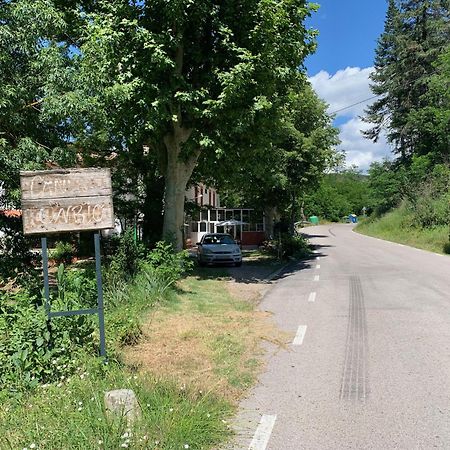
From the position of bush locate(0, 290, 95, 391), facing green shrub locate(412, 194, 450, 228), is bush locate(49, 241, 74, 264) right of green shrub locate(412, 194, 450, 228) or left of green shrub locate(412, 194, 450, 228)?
left

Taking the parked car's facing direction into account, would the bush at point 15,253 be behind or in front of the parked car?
in front

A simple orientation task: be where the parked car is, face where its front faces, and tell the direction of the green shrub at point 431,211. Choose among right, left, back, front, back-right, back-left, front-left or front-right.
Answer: back-left

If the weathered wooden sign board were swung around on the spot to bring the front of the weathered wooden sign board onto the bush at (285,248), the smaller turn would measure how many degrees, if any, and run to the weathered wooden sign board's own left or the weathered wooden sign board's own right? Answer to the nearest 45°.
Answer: approximately 135° to the weathered wooden sign board's own left

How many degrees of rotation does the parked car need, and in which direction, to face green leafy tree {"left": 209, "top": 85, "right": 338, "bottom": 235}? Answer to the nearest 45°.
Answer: approximately 135° to its left

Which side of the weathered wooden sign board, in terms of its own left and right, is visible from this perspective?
front

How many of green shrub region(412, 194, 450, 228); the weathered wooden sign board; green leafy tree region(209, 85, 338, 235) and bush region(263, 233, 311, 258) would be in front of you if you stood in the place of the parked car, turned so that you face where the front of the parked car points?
1

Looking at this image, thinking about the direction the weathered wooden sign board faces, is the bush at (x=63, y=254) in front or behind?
behind

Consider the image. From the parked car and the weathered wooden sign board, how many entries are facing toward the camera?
2

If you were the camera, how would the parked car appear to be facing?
facing the viewer

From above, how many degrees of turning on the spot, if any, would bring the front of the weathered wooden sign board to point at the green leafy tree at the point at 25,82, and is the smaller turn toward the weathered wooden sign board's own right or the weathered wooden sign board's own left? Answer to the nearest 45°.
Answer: approximately 180°

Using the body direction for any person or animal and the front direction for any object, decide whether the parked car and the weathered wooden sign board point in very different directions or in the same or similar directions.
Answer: same or similar directions

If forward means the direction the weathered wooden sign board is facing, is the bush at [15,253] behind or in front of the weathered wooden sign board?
behind

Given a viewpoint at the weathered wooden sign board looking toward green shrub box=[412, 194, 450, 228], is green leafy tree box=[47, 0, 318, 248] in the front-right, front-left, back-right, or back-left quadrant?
front-left

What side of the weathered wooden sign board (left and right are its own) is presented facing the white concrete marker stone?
front

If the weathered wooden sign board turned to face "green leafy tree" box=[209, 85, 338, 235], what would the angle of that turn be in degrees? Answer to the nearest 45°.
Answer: approximately 135° to its left
